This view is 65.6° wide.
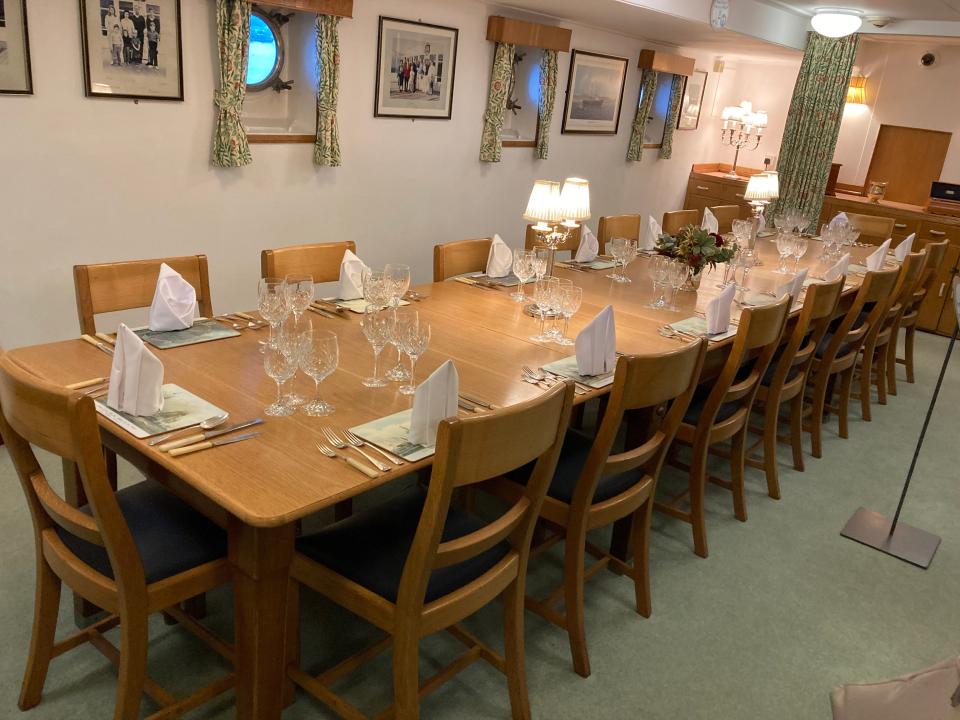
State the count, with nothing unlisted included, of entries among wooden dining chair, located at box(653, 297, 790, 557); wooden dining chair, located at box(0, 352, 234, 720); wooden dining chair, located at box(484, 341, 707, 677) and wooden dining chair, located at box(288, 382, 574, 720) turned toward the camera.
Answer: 0

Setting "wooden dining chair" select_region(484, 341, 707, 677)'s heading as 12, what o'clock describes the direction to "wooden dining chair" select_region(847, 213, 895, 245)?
"wooden dining chair" select_region(847, 213, 895, 245) is roughly at 2 o'clock from "wooden dining chair" select_region(484, 341, 707, 677).

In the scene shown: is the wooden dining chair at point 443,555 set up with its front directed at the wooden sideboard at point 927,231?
no

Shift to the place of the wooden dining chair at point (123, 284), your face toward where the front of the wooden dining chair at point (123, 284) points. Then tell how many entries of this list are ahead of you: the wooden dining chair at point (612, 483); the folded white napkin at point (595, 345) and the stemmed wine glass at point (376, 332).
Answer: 3

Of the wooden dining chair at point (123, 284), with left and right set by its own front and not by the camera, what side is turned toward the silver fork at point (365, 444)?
front

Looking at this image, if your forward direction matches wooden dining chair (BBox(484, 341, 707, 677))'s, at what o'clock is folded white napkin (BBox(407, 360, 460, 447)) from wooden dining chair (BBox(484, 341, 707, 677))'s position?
The folded white napkin is roughly at 9 o'clock from the wooden dining chair.

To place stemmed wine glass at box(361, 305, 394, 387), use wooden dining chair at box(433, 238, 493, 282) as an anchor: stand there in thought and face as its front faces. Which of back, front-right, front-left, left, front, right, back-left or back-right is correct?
front-right

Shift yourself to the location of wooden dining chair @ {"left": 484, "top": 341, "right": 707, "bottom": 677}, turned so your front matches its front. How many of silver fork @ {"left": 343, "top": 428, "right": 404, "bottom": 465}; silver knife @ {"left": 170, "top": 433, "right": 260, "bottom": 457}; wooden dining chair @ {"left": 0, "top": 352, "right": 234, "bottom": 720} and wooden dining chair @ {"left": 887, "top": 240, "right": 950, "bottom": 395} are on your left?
3

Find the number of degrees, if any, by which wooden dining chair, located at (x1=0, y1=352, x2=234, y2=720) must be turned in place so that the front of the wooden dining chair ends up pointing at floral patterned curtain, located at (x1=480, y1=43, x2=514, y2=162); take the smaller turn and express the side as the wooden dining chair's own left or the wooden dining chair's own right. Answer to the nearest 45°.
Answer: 0° — it already faces it

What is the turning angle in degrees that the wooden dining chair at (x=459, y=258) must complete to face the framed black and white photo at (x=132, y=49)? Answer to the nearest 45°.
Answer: approximately 135° to its right

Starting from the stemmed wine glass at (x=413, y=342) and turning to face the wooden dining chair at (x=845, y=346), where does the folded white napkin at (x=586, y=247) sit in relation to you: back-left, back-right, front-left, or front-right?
front-left

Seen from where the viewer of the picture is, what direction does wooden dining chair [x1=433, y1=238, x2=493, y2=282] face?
facing the viewer and to the right of the viewer

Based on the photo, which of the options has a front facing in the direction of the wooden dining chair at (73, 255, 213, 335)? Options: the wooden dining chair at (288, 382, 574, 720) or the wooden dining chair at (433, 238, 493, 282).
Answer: the wooden dining chair at (288, 382, 574, 720)

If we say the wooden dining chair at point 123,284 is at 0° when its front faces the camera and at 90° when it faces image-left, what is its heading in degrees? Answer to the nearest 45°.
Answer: approximately 315°

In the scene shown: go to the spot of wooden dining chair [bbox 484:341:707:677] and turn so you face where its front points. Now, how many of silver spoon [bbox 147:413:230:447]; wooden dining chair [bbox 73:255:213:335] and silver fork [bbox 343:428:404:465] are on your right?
0

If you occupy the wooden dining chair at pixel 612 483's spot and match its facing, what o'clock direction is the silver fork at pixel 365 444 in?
The silver fork is roughly at 9 o'clock from the wooden dining chair.

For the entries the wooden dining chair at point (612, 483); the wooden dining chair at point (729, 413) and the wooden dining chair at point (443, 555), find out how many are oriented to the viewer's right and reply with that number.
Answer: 0

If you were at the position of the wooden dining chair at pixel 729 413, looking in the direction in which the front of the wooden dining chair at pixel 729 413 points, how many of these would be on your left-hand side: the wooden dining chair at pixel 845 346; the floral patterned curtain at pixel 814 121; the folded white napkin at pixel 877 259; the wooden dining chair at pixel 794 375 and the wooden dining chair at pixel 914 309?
0

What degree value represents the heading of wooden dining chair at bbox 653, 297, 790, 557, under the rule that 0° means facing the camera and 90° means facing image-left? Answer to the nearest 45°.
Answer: approximately 135°

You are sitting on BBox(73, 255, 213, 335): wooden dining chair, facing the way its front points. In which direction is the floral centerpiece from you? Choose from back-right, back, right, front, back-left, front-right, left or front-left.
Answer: front-left

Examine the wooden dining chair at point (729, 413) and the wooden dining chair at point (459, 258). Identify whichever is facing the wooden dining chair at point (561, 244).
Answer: the wooden dining chair at point (729, 413)

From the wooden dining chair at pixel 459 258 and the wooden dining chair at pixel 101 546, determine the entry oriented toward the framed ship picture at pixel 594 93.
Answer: the wooden dining chair at pixel 101 546

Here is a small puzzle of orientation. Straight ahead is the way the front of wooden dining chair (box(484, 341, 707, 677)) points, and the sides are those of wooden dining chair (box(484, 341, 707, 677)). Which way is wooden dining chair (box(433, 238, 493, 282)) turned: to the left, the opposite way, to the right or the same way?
the opposite way
